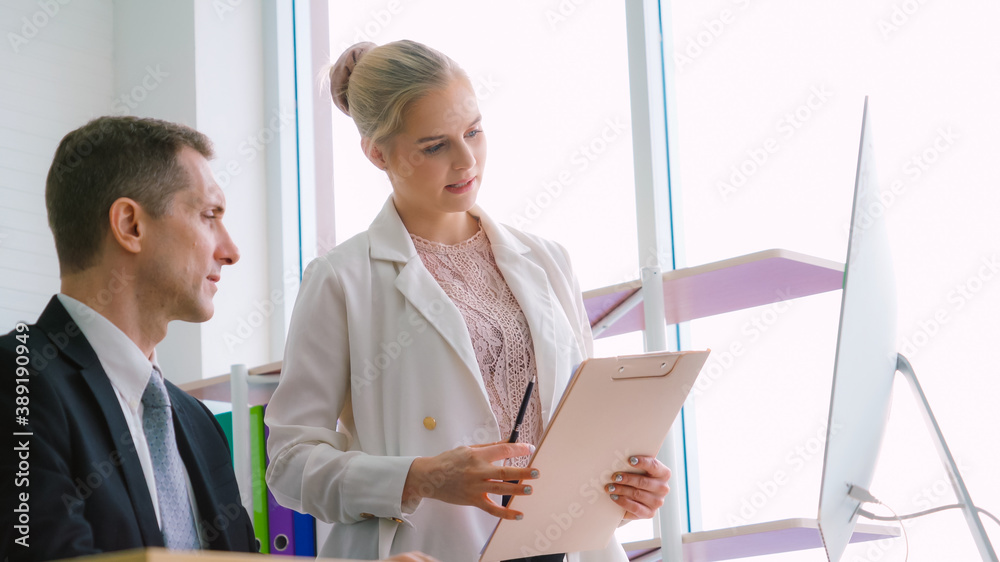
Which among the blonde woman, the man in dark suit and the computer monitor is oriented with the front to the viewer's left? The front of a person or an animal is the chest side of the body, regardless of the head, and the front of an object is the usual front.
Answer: the computer monitor

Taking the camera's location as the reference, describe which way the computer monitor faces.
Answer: facing to the left of the viewer

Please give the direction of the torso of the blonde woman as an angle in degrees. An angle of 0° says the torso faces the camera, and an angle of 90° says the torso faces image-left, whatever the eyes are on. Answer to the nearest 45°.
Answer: approximately 315°

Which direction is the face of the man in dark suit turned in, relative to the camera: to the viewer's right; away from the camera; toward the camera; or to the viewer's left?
to the viewer's right

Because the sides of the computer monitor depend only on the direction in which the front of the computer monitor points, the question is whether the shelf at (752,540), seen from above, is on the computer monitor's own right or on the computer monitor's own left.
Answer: on the computer monitor's own right

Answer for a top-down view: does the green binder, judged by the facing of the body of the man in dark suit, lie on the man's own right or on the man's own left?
on the man's own left

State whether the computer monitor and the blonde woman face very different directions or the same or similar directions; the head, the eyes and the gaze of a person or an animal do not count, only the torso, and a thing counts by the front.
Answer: very different directions

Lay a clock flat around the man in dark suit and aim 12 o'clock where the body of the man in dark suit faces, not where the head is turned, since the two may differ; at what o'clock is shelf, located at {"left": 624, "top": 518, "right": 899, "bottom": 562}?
The shelf is roughly at 10 o'clock from the man in dark suit.

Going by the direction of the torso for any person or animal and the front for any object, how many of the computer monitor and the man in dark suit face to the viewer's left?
1
